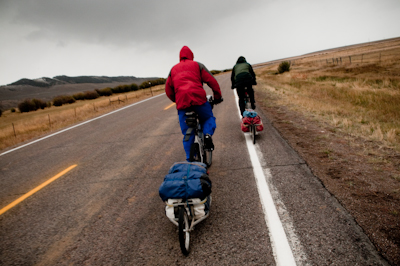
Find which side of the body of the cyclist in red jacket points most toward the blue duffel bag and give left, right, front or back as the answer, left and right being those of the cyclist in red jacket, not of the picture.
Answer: back

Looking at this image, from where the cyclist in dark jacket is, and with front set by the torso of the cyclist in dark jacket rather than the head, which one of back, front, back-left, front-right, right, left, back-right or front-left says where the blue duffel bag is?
back

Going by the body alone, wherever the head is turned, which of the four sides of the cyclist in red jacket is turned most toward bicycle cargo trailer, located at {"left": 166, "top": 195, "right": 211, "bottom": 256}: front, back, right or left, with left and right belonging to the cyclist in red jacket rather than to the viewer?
back

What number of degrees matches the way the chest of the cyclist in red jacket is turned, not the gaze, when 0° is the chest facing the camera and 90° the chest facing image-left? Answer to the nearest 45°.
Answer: approximately 180°

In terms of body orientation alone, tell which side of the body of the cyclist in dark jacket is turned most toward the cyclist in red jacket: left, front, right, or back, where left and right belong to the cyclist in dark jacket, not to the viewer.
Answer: back

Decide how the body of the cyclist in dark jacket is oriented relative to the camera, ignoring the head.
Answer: away from the camera

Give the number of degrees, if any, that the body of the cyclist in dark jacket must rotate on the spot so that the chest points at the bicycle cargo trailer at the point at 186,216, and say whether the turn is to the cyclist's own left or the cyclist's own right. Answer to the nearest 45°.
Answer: approximately 180°

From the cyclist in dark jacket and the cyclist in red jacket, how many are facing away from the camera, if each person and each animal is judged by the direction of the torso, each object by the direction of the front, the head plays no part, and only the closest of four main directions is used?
2
